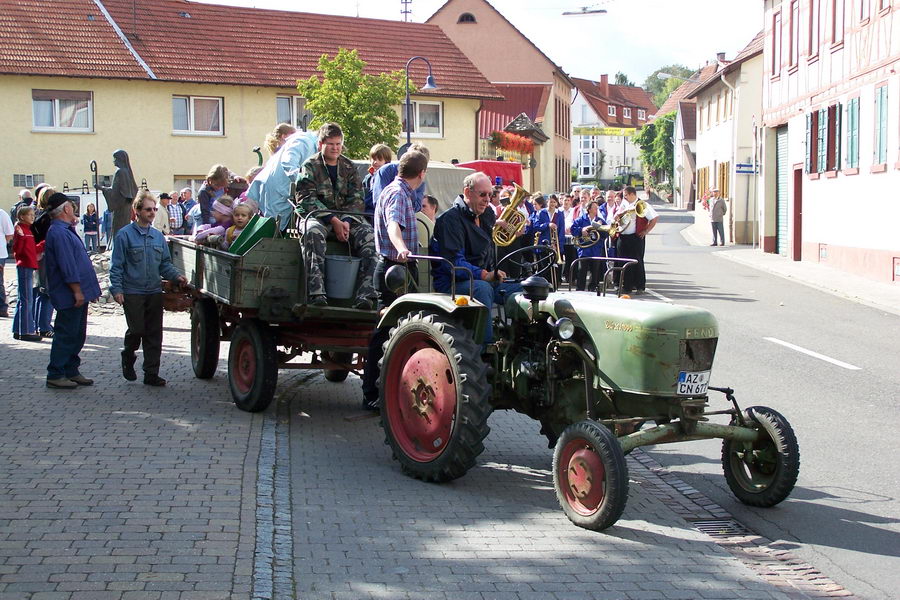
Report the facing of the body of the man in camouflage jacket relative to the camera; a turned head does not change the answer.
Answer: toward the camera

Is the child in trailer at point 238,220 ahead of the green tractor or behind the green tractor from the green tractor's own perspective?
behind

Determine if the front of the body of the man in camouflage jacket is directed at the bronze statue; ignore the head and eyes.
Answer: no

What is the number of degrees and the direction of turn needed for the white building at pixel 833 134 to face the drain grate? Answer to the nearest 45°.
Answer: approximately 45° to its left

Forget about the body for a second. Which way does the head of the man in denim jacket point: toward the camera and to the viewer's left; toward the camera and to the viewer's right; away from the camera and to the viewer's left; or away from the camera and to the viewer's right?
toward the camera and to the viewer's right

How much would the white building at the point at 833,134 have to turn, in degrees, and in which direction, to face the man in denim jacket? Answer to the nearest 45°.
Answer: approximately 45° to its left

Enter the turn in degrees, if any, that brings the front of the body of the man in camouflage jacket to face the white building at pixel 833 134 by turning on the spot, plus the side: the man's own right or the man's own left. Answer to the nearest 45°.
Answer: approximately 135° to the man's own left

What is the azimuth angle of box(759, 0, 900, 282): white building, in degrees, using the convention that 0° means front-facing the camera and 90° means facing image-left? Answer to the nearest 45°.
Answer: approximately 45°

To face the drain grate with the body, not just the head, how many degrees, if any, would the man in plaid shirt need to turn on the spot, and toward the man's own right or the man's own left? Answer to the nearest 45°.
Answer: approximately 90° to the man's own right

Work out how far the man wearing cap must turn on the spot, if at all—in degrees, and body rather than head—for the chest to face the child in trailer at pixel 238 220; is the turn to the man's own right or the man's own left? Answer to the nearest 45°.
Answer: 0° — they already face them

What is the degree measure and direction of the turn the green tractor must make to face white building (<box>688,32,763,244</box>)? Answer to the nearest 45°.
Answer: approximately 135° to its left

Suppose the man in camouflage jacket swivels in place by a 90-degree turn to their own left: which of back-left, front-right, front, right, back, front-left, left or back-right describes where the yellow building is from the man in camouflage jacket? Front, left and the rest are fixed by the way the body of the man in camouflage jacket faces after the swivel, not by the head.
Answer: left

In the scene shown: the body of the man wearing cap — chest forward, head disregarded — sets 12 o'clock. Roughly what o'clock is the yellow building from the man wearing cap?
The yellow building is roughly at 9 o'clock from the man wearing cap.

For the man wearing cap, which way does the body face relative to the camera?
to the viewer's right

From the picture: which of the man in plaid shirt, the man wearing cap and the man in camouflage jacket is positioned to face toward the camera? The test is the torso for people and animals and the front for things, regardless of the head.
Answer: the man in camouflage jacket

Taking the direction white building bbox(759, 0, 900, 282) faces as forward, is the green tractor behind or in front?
in front

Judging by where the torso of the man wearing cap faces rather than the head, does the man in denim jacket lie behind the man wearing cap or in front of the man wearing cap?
in front

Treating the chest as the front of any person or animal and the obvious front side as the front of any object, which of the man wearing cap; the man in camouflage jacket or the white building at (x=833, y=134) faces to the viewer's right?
the man wearing cap

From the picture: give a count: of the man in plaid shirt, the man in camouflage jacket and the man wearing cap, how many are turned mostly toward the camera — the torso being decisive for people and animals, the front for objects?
1

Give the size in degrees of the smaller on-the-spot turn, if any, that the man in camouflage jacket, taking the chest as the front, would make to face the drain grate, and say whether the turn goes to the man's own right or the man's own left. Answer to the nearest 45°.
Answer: approximately 45° to the man's own left
